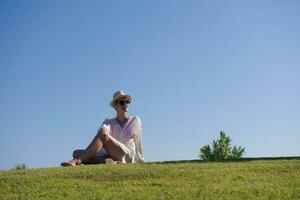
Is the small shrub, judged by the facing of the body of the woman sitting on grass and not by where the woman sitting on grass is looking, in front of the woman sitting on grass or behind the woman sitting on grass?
behind

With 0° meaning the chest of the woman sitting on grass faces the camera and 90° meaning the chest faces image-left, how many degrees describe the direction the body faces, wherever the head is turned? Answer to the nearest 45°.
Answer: approximately 45°
